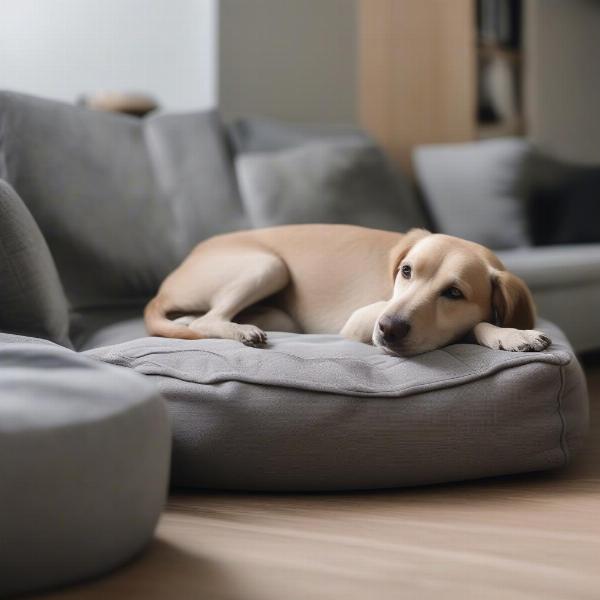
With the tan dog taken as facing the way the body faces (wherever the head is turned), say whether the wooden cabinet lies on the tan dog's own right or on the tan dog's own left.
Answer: on the tan dog's own left

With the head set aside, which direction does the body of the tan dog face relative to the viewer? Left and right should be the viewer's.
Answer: facing the viewer and to the right of the viewer

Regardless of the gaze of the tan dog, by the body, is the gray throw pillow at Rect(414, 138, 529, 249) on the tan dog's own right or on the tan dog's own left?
on the tan dog's own left
